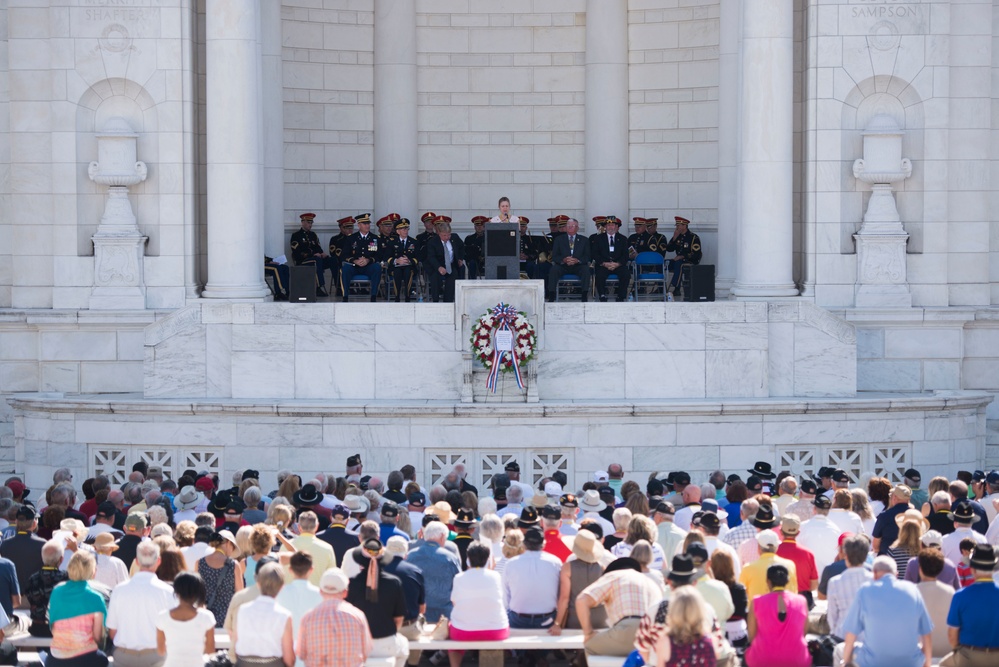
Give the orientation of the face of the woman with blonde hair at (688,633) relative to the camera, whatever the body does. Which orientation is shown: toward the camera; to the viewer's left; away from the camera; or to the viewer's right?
away from the camera

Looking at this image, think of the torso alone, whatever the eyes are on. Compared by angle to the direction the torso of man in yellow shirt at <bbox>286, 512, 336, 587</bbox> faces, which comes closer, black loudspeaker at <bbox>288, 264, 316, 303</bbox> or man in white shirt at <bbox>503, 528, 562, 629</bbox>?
the black loudspeaker

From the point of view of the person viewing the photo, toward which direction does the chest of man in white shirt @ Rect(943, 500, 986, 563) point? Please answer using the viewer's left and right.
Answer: facing away from the viewer

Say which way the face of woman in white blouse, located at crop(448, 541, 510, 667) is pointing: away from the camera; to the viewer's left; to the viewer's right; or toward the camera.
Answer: away from the camera

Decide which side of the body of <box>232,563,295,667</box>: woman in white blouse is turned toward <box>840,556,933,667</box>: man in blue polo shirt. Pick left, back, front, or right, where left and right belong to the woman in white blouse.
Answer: right

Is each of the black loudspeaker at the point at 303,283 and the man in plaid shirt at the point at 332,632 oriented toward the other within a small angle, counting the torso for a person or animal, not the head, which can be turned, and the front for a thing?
yes

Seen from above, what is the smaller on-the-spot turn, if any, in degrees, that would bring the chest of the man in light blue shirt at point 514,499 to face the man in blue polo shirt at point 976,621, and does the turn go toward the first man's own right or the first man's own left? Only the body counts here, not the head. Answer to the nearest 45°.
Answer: approximately 135° to the first man's own right

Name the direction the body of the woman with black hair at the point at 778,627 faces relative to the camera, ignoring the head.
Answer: away from the camera

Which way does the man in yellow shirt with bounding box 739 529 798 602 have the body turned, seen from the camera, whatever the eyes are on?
away from the camera

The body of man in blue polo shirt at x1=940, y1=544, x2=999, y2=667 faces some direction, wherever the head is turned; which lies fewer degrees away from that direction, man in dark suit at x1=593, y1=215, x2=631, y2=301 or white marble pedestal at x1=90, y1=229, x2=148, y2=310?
the man in dark suit

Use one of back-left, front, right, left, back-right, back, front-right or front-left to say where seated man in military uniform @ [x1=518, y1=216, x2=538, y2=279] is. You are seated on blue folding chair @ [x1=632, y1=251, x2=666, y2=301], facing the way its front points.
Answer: right

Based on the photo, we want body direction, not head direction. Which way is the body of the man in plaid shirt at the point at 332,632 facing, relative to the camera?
away from the camera

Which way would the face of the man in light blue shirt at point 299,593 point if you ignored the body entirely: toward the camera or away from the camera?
away from the camera

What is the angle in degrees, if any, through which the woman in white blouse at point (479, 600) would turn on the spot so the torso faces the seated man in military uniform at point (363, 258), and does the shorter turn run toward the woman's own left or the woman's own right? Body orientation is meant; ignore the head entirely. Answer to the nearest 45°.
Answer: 0° — they already face them

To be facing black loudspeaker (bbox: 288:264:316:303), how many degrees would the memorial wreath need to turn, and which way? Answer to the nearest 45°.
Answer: approximately 135° to its right

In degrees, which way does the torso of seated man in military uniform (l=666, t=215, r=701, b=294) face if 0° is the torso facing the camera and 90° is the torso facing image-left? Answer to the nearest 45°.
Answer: approximately 45°

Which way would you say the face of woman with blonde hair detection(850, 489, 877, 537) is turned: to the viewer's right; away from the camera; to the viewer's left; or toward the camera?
away from the camera

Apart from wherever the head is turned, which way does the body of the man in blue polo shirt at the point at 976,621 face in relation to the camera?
away from the camera
